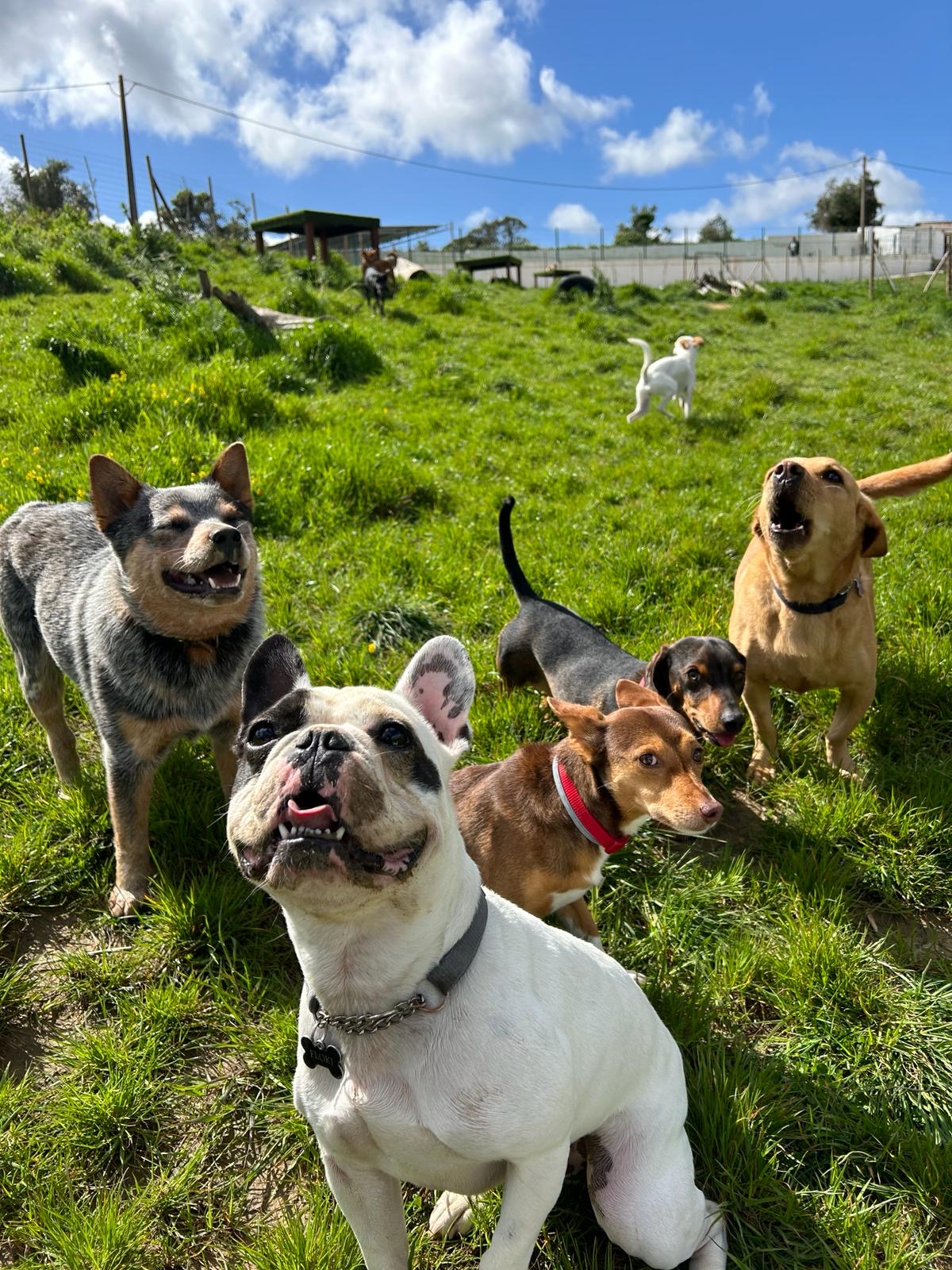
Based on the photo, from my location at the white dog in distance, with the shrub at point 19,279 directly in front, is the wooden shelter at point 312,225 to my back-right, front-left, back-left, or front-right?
front-right

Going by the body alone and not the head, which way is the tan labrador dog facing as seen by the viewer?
toward the camera

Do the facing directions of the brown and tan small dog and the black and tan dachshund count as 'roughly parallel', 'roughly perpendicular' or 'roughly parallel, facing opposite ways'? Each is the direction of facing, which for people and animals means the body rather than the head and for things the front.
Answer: roughly parallel

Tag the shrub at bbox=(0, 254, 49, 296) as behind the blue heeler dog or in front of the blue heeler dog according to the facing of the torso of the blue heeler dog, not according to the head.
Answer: behind

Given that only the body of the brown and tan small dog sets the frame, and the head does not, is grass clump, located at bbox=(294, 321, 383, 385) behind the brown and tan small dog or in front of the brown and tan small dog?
behind

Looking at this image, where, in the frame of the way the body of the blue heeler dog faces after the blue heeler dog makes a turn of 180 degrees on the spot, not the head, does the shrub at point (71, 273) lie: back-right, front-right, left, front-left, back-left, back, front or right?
front-right

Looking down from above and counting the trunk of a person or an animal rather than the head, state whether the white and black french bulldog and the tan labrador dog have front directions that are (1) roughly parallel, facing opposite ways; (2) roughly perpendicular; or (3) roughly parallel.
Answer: roughly parallel

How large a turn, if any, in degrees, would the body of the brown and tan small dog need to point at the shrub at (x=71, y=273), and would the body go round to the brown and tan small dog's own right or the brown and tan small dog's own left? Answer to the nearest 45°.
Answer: approximately 180°

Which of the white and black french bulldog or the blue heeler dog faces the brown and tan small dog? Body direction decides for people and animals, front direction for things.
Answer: the blue heeler dog

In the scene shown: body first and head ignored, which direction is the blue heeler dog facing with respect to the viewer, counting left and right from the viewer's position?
facing the viewer and to the right of the viewer

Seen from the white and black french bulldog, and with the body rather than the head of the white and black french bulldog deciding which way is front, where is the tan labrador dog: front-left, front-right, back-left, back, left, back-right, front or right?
back

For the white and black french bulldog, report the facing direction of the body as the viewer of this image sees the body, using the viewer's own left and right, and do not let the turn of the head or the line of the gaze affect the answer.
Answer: facing the viewer and to the left of the viewer

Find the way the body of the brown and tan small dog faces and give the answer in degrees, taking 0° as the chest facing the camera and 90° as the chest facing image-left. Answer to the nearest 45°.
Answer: approximately 315°
